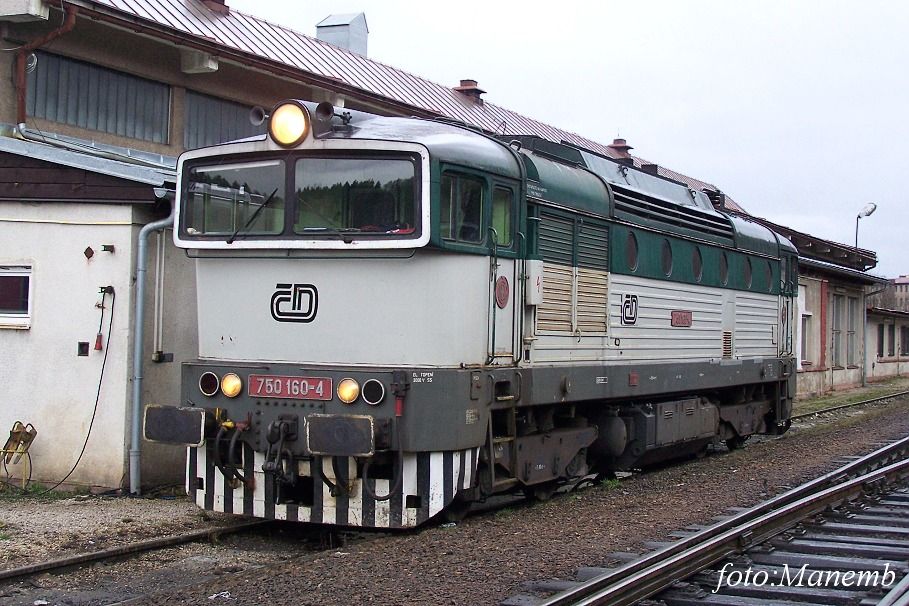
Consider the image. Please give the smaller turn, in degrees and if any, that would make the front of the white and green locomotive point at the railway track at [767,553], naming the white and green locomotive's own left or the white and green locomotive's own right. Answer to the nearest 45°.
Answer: approximately 45° to the white and green locomotive's own left

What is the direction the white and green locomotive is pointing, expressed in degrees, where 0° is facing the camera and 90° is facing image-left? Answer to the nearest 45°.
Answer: approximately 45°

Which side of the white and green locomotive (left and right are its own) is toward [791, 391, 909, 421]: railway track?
back
